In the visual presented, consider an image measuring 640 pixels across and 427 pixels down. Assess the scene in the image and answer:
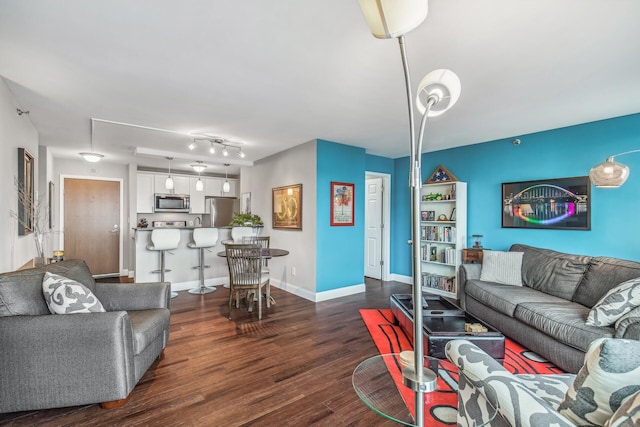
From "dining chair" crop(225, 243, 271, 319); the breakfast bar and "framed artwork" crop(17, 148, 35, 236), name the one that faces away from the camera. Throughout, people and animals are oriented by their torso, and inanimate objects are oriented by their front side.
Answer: the dining chair

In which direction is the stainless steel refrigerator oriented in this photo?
toward the camera

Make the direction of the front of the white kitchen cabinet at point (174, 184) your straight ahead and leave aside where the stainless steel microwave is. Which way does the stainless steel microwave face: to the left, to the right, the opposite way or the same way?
the same way

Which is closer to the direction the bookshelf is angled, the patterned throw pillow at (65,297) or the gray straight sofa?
the patterned throw pillow

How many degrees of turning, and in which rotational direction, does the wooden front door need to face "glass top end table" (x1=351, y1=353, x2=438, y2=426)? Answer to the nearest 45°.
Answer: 0° — it already faces it

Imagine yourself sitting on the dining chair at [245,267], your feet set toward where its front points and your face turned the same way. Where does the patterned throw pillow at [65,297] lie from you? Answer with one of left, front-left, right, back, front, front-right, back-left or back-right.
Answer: back-left

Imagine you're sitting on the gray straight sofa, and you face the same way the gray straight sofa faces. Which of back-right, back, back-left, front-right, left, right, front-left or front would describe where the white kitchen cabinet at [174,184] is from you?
front-right

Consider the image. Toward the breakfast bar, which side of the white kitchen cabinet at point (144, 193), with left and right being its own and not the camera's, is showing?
front

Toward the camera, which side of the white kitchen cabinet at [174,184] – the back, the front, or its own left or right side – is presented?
front

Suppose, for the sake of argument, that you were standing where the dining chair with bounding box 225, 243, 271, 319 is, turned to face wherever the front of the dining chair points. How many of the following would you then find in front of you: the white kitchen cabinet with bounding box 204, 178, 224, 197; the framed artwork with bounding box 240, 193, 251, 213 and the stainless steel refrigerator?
3

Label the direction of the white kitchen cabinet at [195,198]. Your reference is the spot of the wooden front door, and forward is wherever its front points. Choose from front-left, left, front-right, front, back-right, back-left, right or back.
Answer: left

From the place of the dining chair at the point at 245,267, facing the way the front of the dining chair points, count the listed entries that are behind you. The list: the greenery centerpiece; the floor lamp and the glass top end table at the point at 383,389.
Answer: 2

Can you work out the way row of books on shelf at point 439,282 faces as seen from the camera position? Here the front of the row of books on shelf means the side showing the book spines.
facing the viewer and to the left of the viewer

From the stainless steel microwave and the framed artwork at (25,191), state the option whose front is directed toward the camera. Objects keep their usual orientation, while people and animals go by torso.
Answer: the stainless steel microwave

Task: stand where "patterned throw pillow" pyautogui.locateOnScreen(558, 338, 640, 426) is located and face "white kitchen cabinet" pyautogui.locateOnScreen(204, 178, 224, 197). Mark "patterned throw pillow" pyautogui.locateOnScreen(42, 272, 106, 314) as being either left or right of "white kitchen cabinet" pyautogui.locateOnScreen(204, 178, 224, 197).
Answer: left

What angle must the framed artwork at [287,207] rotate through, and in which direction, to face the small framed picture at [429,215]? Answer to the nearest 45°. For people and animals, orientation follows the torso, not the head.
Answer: approximately 135° to its left

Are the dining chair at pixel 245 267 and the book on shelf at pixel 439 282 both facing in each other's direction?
no

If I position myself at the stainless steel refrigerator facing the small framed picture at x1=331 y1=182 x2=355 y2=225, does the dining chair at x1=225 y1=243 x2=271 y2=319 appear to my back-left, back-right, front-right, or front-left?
front-right

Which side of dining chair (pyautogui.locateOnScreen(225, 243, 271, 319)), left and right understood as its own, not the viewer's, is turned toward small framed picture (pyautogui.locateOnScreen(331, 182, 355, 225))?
right

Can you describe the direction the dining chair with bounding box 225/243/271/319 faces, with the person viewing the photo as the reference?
facing away from the viewer

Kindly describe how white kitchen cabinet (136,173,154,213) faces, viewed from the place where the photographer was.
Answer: facing the viewer

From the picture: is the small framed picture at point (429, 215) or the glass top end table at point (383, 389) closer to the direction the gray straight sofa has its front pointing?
the glass top end table
